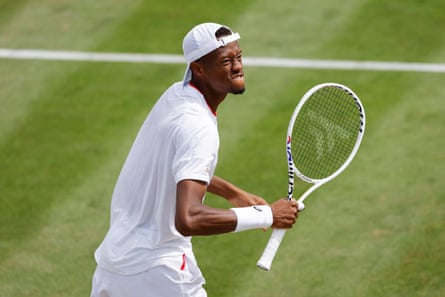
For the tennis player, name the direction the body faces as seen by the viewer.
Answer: to the viewer's right

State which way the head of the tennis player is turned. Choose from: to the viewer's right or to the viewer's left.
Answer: to the viewer's right
